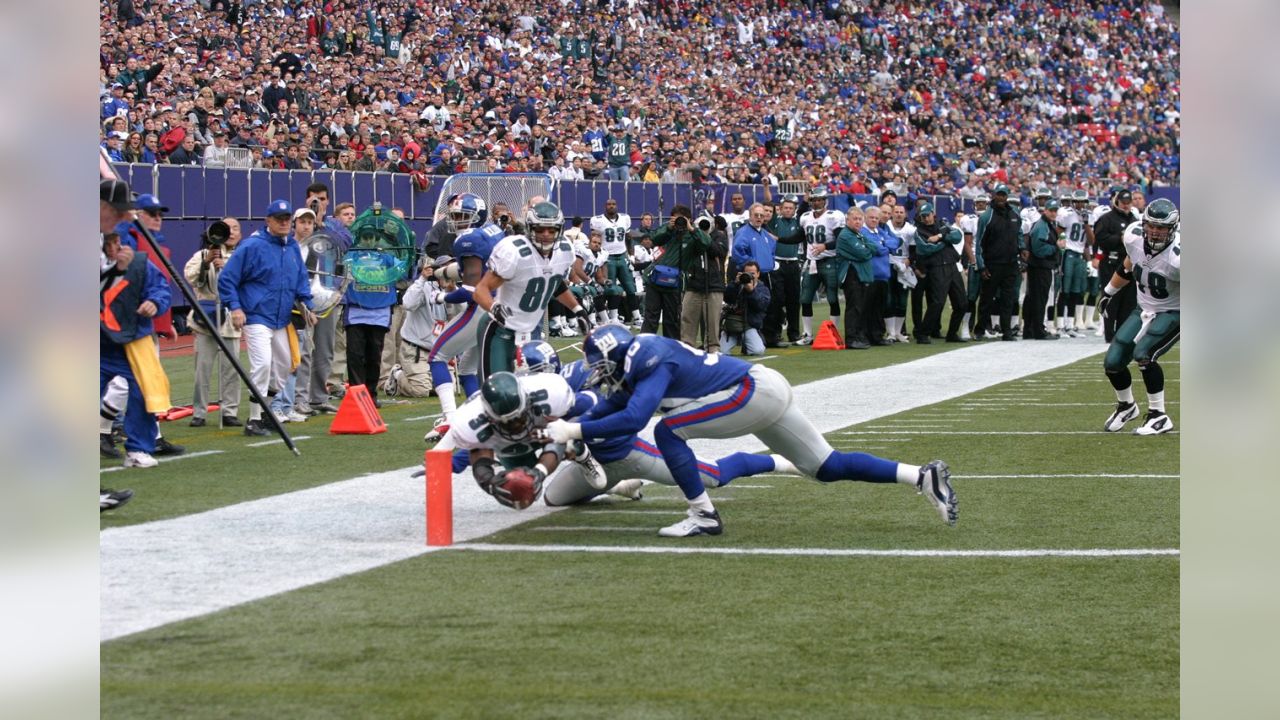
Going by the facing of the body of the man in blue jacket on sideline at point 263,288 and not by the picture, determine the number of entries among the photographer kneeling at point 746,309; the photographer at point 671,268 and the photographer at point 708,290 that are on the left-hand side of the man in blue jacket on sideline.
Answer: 3

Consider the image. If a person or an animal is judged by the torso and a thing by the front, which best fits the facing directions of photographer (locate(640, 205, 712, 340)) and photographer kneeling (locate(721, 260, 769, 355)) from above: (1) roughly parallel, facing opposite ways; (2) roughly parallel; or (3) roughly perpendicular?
roughly parallel

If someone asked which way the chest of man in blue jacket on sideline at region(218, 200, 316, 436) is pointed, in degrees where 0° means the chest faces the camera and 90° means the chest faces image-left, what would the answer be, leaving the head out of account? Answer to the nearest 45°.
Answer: approximately 315°

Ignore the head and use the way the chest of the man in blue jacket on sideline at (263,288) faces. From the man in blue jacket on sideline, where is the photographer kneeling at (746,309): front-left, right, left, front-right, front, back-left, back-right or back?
left

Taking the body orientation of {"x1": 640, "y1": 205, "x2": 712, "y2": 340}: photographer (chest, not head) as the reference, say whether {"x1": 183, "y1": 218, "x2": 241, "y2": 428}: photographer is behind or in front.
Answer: in front

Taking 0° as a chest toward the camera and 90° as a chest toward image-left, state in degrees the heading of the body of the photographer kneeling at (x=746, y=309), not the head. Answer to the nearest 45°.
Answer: approximately 0°

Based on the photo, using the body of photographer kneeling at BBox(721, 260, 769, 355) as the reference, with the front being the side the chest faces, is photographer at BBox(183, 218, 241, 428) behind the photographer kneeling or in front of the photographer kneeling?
in front

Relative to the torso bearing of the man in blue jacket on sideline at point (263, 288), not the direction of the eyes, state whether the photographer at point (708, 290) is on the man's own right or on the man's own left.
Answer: on the man's own left

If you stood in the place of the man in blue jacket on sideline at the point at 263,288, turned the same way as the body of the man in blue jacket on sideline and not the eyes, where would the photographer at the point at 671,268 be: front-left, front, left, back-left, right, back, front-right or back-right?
left

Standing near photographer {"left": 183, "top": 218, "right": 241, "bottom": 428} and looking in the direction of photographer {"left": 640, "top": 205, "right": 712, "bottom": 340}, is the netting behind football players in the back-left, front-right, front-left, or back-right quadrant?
front-left

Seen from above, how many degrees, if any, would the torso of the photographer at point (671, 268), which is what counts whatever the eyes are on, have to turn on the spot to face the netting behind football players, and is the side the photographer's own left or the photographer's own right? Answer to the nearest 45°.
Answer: approximately 135° to the photographer's own right

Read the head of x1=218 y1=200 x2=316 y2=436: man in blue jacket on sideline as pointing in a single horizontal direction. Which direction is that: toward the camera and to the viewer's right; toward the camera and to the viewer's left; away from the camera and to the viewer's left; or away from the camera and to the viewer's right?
toward the camera and to the viewer's right
